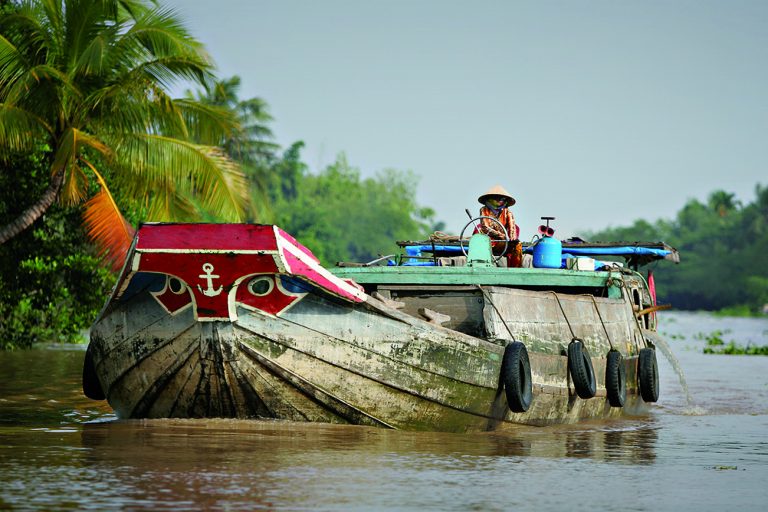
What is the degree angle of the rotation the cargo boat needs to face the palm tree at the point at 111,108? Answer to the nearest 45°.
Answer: approximately 90° to its right

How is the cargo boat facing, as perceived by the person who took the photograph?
facing the viewer and to the left of the viewer

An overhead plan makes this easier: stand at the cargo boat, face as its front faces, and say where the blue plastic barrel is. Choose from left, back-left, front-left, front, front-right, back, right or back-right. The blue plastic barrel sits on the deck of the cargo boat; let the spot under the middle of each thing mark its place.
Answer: back
